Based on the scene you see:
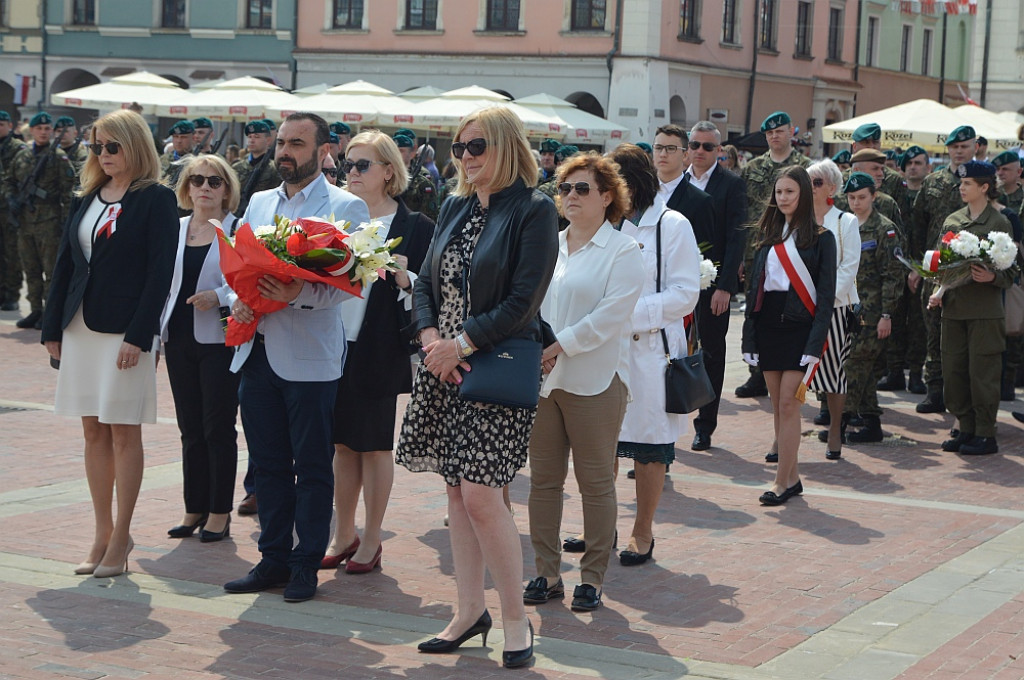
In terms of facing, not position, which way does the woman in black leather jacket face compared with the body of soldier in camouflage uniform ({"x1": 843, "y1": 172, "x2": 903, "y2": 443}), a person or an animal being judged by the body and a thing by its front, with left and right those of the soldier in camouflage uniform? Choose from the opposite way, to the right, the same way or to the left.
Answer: the same way

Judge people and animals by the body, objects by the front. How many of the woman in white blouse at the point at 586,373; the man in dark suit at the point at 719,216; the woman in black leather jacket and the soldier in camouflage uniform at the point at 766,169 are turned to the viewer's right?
0

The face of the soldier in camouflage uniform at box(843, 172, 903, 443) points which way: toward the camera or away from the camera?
toward the camera

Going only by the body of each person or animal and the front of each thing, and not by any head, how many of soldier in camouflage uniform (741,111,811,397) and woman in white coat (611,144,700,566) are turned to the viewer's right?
0

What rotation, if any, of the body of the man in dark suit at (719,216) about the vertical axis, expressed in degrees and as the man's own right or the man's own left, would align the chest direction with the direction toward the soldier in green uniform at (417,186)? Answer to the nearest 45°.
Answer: approximately 90° to the man's own right

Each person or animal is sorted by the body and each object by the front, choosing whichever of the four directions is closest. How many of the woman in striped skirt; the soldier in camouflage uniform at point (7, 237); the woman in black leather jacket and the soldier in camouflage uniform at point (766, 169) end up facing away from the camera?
0

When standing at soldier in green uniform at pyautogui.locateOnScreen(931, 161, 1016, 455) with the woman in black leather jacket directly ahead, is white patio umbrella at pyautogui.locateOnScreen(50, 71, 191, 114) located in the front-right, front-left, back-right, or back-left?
back-right

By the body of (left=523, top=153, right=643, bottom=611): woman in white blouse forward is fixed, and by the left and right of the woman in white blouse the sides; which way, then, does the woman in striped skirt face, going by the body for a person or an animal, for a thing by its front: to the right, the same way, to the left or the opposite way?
the same way

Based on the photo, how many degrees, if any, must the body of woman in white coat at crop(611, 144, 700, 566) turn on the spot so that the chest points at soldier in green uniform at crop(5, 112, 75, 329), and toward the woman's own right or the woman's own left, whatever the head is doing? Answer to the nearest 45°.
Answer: approximately 90° to the woman's own right

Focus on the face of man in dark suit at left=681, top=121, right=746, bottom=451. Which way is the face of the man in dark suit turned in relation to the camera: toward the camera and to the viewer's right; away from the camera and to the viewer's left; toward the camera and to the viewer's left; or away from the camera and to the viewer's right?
toward the camera and to the viewer's left

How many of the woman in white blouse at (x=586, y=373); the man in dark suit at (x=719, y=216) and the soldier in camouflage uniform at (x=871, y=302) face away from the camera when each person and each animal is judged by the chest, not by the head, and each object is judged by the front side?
0

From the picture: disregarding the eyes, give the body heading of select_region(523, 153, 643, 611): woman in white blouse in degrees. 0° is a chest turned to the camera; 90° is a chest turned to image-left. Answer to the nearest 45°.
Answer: approximately 45°

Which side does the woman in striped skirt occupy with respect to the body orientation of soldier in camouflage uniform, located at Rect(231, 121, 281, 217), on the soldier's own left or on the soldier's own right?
on the soldier's own left

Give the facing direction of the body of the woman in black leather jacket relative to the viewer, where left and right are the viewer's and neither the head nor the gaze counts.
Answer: facing the viewer and to the left of the viewer

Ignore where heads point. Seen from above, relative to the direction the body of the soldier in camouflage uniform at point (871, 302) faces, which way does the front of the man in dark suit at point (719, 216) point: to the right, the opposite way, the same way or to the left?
the same way
